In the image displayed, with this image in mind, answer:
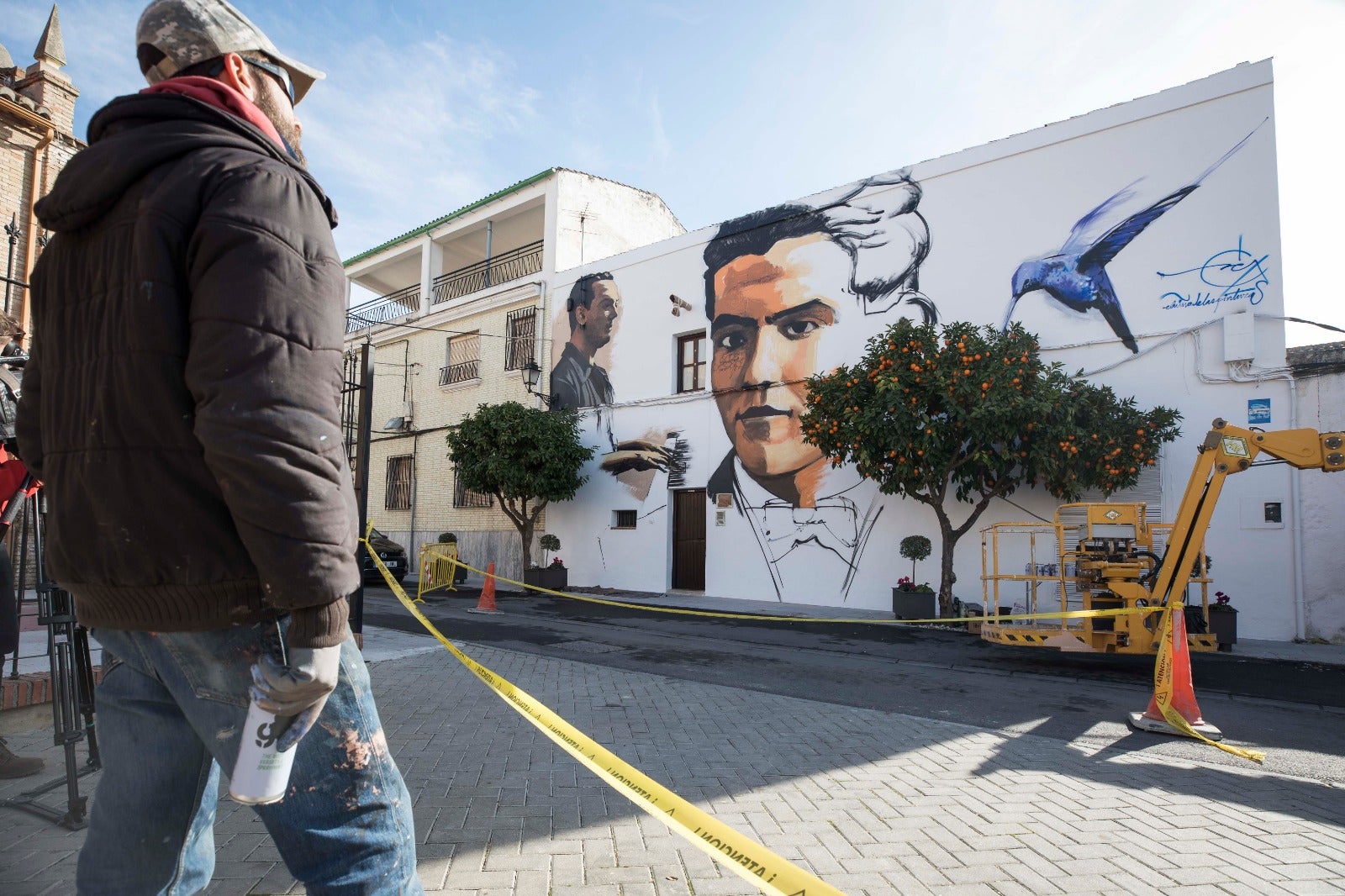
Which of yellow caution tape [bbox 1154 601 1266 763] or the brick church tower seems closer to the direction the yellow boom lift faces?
the brick church tower

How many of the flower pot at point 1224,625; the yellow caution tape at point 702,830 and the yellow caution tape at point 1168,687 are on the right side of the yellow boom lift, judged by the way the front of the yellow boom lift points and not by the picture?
1

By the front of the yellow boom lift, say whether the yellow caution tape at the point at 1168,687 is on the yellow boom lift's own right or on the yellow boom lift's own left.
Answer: on the yellow boom lift's own left

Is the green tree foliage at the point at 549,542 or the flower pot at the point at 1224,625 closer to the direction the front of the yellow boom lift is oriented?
the green tree foliage

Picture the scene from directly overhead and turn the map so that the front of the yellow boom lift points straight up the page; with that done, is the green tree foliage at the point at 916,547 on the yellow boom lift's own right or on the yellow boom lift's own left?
on the yellow boom lift's own right

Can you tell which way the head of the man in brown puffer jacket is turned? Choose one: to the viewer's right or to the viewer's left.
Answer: to the viewer's right

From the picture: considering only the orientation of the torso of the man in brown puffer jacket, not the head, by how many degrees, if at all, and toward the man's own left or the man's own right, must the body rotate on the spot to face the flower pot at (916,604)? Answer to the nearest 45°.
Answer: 0° — they already face it

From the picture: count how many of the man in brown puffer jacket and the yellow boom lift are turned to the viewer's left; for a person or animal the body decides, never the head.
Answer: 1

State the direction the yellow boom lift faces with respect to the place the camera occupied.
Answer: facing to the left of the viewer

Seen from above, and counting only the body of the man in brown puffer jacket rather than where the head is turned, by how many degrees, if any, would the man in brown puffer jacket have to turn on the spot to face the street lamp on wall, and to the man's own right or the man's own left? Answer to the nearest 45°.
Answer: approximately 45° to the man's own left

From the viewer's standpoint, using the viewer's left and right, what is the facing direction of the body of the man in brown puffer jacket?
facing away from the viewer and to the right of the viewer

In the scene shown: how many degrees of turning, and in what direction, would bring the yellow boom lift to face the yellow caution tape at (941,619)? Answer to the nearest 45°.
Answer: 0° — it already faces it
